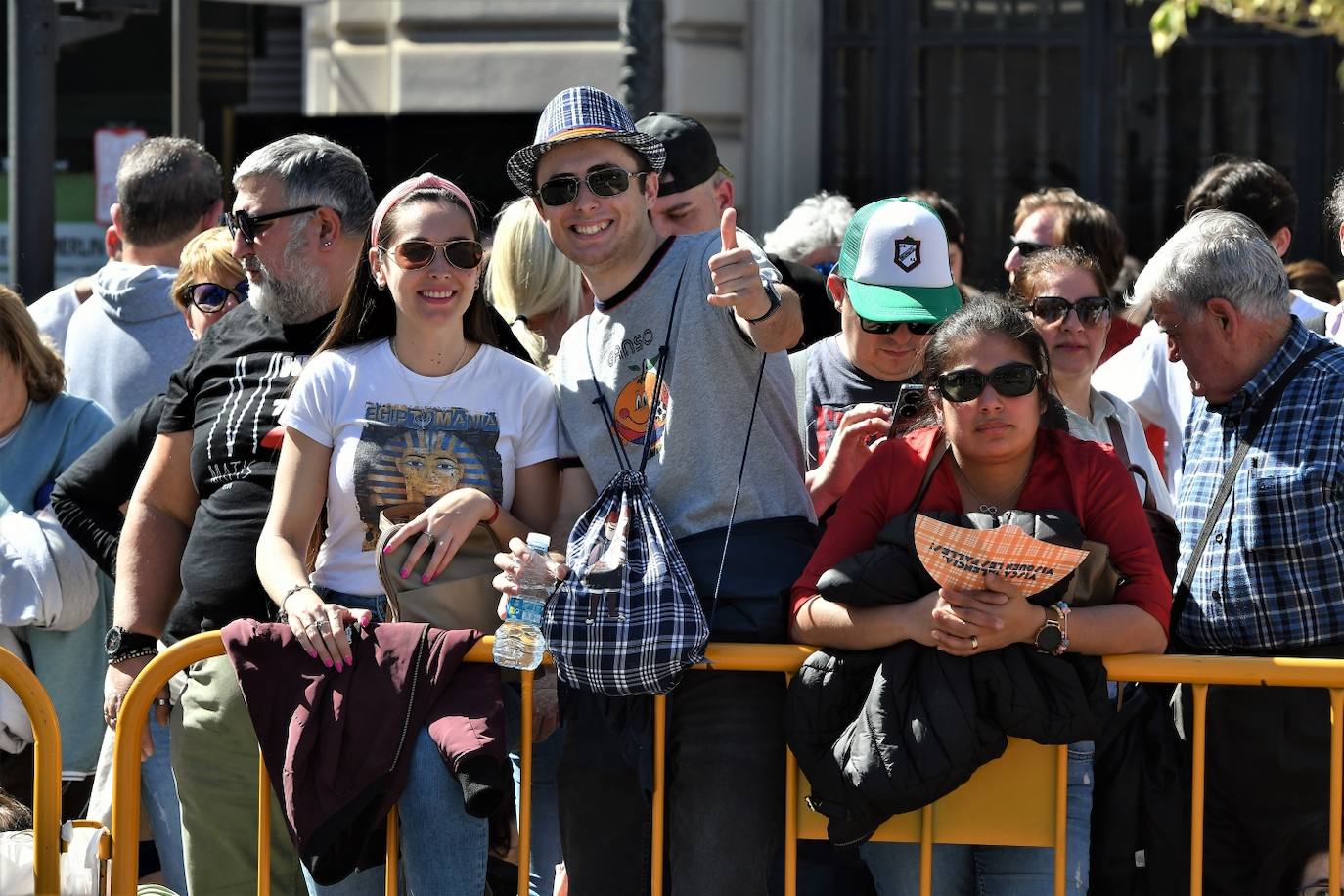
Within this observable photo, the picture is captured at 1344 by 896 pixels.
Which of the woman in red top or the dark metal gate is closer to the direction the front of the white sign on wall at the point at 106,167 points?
the woman in red top

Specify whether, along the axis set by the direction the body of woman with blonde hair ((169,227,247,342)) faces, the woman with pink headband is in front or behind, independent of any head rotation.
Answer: in front

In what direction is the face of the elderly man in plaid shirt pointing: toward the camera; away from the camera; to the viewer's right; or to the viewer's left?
to the viewer's left

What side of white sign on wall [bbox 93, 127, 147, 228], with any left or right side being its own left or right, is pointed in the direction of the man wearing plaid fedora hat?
front

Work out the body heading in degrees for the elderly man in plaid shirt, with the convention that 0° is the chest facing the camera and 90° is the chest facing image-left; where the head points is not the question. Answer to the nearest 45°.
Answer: approximately 45°

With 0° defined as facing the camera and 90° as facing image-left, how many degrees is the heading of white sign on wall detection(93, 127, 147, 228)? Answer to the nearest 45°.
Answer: approximately 0°

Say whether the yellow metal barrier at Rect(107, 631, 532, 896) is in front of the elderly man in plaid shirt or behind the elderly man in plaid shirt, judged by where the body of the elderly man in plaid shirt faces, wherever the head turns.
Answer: in front

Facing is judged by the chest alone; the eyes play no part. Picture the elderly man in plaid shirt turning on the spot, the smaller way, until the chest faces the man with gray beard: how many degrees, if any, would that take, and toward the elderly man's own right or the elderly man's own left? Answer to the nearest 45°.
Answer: approximately 45° to the elderly man's own right
